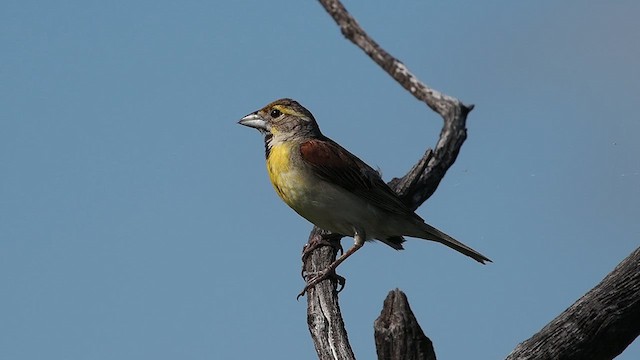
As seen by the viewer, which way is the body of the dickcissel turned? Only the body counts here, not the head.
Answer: to the viewer's left
